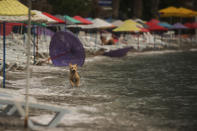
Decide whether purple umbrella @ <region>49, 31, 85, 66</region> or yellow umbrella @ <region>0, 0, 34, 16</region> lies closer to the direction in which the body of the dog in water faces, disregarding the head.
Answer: the yellow umbrella

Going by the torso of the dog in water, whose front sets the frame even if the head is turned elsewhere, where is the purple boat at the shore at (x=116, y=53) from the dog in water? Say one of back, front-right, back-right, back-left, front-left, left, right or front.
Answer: back

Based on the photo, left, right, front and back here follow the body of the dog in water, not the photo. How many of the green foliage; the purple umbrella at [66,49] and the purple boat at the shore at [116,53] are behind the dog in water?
3

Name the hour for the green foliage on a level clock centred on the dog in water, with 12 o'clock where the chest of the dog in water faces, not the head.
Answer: The green foliage is roughly at 6 o'clock from the dog in water.

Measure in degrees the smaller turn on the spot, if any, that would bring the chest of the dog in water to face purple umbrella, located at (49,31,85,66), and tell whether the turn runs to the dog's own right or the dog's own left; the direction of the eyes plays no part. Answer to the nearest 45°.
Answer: approximately 180°

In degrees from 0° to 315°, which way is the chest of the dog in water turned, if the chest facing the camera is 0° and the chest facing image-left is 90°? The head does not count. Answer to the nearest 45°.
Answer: approximately 0°
